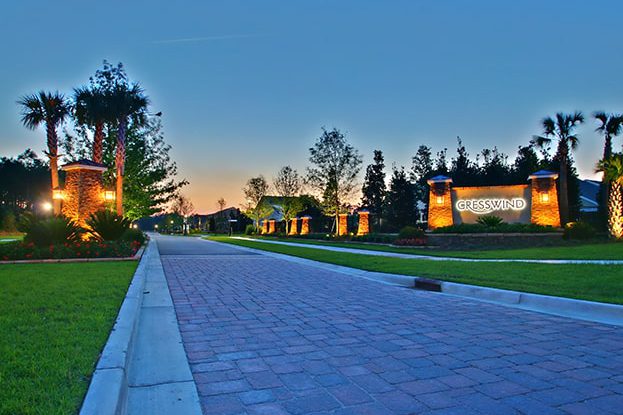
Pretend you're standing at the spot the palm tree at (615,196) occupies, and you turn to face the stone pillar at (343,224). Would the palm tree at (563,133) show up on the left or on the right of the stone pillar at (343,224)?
right

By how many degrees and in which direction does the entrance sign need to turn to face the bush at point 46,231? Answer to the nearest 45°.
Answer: approximately 45° to its right

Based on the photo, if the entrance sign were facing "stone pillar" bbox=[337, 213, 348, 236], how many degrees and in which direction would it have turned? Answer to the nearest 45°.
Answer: approximately 135° to its right

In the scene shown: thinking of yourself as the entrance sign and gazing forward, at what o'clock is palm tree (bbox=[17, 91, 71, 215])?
The palm tree is roughly at 2 o'clock from the entrance sign.

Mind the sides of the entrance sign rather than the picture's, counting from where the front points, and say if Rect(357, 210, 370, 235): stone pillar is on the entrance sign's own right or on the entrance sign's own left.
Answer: on the entrance sign's own right

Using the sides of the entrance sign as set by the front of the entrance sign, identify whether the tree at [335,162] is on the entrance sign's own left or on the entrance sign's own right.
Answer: on the entrance sign's own right

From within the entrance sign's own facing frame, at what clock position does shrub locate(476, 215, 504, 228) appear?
The shrub is roughly at 12 o'clock from the entrance sign.

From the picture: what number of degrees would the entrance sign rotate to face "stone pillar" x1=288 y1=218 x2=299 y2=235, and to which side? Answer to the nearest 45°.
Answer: approximately 135° to its right

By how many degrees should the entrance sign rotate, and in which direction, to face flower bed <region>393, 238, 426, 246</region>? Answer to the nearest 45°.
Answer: approximately 45° to its right

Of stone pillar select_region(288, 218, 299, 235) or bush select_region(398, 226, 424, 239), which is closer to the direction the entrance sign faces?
the bush

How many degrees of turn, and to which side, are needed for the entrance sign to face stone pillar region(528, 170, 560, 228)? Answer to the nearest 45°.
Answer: approximately 90° to its left

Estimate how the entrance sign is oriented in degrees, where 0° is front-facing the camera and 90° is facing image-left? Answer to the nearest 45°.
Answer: approximately 0°

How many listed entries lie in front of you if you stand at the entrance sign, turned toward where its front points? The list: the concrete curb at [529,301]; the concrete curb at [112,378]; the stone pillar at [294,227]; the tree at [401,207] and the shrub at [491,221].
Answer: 3

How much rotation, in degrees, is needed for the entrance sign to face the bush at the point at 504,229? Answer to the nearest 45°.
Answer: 0° — it already faces it

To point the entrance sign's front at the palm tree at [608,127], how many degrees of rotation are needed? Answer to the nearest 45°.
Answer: approximately 90° to its left
